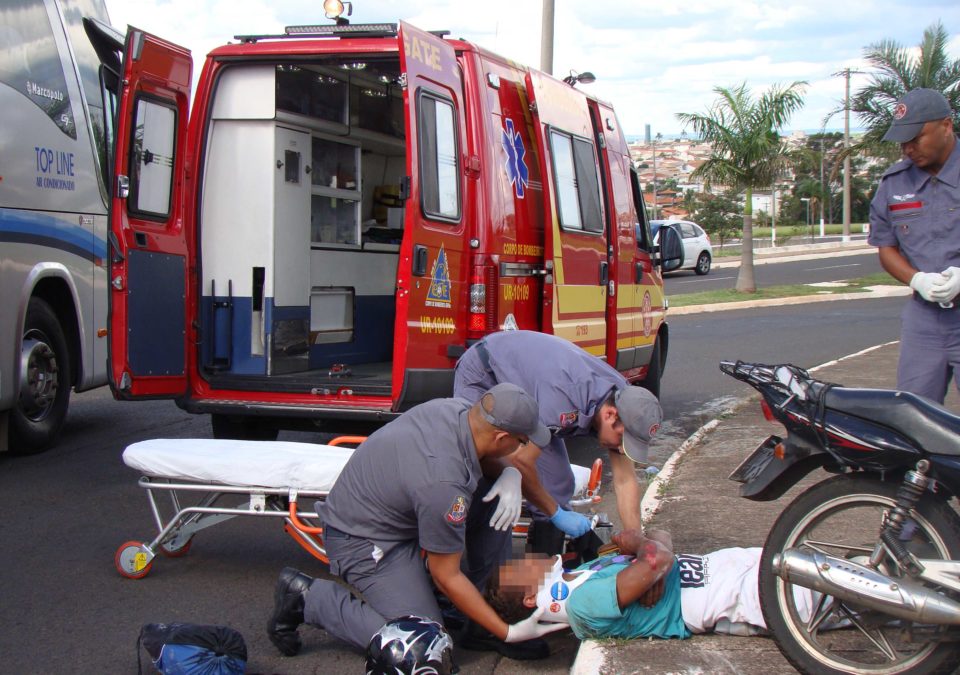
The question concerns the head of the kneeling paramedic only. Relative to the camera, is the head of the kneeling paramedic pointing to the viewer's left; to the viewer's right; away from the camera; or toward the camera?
to the viewer's right

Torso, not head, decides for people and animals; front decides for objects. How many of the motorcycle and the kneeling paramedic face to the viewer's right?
2

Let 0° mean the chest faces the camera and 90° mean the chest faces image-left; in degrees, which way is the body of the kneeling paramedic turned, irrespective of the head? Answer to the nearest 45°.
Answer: approximately 270°

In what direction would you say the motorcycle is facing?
to the viewer's right

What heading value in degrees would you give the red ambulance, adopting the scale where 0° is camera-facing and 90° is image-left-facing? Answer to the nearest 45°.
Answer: approximately 225°

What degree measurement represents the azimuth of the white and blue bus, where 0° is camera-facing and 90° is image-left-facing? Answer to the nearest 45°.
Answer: approximately 225°
